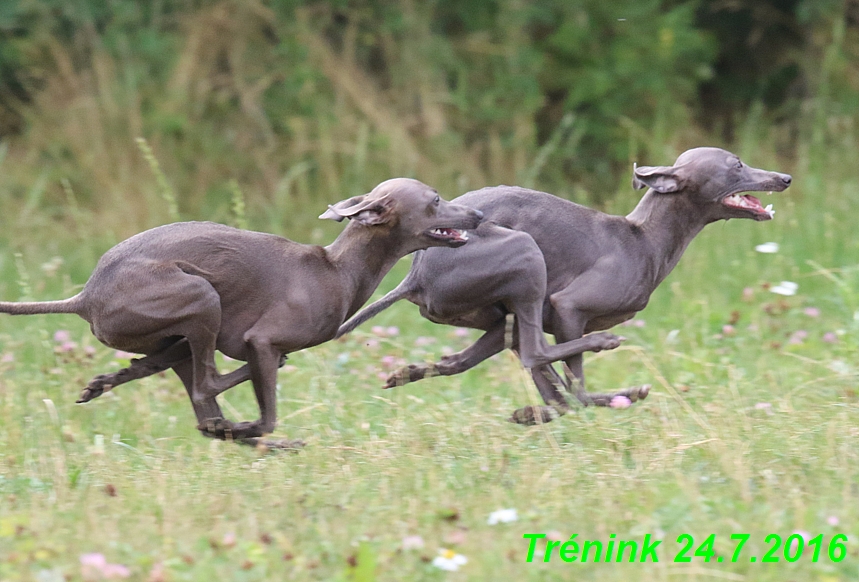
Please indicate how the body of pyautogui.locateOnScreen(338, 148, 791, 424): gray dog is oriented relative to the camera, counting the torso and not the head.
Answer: to the viewer's right

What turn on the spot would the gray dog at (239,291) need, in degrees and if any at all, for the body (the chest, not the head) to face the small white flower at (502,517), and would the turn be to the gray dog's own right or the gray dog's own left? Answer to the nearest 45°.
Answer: approximately 45° to the gray dog's own right

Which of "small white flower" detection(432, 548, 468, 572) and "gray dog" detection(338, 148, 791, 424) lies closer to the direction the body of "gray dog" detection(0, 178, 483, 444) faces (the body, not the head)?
the gray dog

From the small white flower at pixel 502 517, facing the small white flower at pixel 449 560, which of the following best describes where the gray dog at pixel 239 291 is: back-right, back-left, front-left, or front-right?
back-right

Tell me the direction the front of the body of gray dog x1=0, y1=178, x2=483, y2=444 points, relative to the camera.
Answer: to the viewer's right

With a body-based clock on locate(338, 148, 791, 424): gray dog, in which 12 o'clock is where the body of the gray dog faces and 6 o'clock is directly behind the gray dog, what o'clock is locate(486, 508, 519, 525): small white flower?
The small white flower is roughly at 3 o'clock from the gray dog.

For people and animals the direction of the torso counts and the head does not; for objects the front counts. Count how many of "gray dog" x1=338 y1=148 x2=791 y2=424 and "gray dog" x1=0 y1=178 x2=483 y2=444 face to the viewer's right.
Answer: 2

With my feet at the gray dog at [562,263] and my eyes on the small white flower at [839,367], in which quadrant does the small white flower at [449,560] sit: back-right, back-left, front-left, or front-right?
back-right
